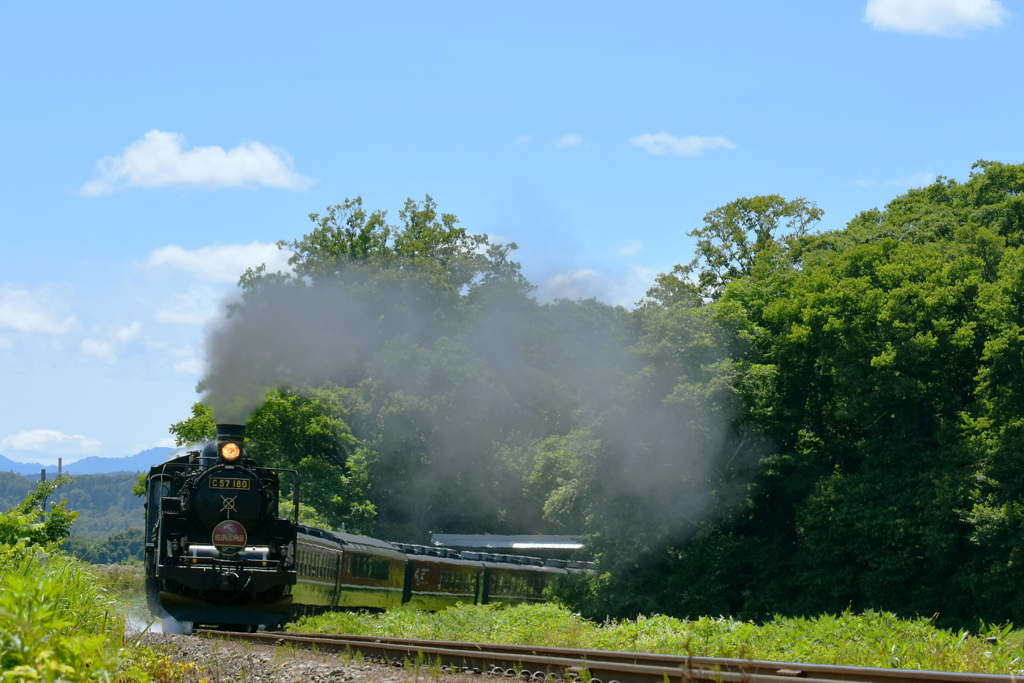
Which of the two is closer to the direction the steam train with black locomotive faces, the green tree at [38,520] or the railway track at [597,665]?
the railway track

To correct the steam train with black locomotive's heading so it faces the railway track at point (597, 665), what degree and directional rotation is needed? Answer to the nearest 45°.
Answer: approximately 45° to its left

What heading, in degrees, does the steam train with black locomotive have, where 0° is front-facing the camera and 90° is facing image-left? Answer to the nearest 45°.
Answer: approximately 0°
